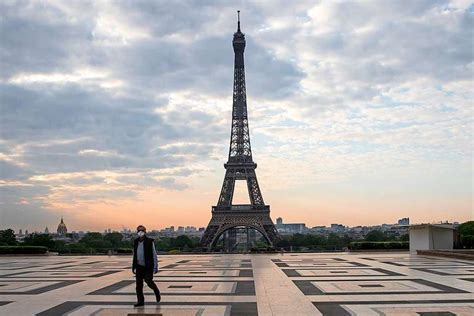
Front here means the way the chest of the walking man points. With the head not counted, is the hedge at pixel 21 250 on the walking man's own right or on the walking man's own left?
on the walking man's own right

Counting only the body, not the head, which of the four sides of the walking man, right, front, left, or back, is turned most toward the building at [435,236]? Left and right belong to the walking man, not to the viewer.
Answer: back

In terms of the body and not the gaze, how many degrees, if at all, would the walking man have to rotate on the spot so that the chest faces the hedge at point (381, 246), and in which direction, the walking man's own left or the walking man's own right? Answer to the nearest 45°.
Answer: approximately 180°

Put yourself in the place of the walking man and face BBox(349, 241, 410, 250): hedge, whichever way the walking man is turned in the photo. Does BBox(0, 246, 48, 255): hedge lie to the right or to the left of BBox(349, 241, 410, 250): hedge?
left

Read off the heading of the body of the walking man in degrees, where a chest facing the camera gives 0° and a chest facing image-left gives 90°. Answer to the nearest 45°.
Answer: approximately 45°

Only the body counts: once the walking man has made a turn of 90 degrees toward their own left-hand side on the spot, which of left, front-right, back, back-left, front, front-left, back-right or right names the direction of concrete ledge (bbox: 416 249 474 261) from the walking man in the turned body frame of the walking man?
left
